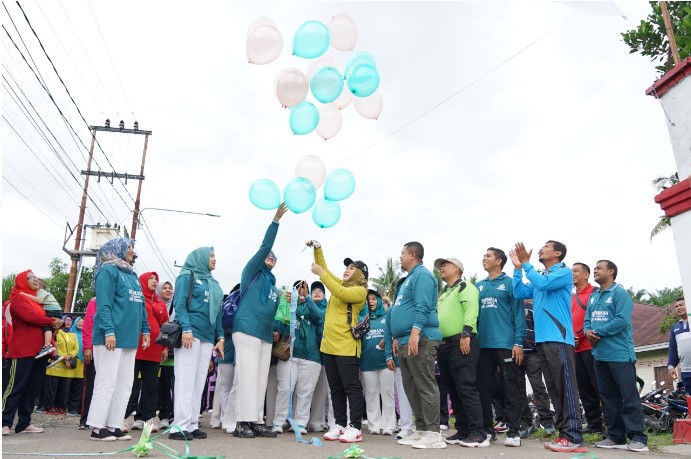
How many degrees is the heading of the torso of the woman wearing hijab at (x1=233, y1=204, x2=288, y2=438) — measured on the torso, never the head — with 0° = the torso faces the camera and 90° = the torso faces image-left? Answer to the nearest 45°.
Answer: approximately 315°

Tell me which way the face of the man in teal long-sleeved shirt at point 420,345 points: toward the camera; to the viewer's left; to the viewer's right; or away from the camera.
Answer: to the viewer's left

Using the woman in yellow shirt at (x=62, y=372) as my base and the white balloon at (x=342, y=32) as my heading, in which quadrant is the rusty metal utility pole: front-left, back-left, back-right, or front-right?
back-left

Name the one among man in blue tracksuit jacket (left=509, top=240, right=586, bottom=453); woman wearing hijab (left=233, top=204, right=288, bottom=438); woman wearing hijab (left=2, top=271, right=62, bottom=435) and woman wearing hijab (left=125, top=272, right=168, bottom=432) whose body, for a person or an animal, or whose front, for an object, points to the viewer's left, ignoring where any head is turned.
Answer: the man in blue tracksuit jacket
